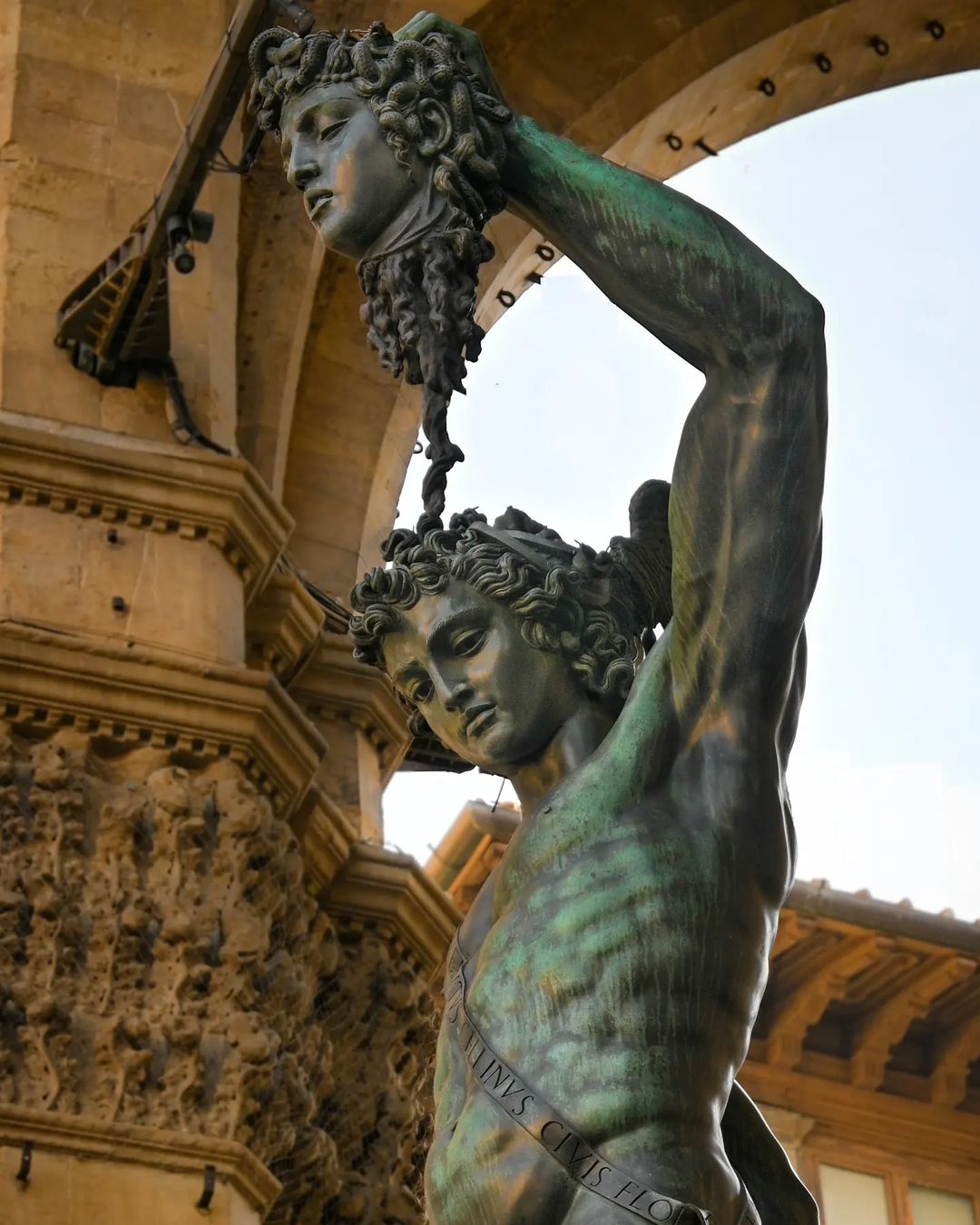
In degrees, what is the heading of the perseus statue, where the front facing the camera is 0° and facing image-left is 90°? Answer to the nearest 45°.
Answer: approximately 45°

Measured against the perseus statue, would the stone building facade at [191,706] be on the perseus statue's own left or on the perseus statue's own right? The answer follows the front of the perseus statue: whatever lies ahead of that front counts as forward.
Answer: on the perseus statue's own right
